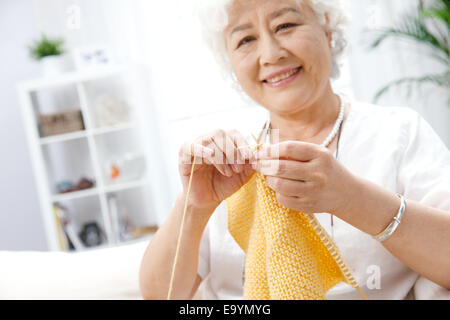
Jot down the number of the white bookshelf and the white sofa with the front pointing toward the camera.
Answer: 2

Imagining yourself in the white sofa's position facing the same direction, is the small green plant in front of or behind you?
behind

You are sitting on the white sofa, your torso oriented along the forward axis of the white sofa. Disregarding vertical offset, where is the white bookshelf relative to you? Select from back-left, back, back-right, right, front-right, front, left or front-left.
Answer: back

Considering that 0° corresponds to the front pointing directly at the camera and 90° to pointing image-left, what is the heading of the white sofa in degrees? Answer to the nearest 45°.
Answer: approximately 0°

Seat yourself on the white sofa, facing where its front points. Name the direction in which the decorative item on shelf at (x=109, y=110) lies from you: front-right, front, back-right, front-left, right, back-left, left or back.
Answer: back

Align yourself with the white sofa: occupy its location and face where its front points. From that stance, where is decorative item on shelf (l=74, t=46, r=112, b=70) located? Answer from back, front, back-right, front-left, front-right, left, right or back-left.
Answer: back

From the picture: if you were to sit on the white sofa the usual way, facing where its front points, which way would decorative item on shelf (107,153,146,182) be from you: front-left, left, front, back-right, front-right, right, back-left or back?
back

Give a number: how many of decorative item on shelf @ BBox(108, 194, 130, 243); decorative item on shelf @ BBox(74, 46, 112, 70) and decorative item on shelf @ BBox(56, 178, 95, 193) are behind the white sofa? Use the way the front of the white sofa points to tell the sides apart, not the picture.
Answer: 3

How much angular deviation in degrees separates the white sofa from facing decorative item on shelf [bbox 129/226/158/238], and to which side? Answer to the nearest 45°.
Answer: approximately 180°

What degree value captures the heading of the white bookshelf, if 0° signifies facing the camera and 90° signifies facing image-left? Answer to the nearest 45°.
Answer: approximately 0°
